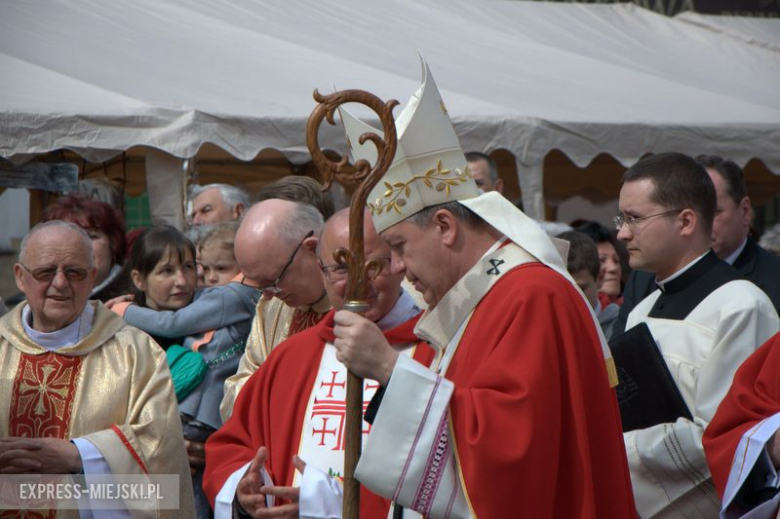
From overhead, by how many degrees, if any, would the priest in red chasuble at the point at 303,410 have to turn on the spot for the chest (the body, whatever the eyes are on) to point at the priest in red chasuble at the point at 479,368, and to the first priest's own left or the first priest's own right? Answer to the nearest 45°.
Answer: approximately 45° to the first priest's own left

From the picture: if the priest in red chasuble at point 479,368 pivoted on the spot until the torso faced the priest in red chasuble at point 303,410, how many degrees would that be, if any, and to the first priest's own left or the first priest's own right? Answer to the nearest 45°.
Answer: approximately 45° to the first priest's own right

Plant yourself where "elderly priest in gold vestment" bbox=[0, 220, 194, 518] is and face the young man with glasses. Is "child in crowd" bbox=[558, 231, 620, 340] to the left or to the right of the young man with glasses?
left

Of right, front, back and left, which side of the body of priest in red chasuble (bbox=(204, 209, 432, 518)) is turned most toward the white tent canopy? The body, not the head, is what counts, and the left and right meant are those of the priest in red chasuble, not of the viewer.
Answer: back

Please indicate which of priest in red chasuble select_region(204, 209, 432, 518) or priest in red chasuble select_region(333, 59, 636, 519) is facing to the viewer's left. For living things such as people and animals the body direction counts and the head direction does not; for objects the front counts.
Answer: priest in red chasuble select_region(333, 59, 636, 519)

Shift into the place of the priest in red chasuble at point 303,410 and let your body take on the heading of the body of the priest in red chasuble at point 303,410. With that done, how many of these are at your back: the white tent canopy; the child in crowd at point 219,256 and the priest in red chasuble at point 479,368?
2

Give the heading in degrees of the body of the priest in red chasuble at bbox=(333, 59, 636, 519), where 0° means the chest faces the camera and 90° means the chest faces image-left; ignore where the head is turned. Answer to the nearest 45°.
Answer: approximately 90°

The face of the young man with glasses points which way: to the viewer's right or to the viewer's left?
to the viewer's left

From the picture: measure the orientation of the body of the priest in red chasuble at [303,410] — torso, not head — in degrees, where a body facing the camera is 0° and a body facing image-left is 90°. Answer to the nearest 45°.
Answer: approximately 0°

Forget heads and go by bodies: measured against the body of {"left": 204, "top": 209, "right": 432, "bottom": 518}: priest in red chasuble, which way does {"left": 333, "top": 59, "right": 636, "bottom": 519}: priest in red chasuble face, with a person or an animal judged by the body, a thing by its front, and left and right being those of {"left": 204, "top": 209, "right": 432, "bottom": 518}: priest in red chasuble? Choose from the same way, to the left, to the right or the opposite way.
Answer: to the right

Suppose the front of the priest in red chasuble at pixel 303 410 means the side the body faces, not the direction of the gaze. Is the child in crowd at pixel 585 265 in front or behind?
behind
